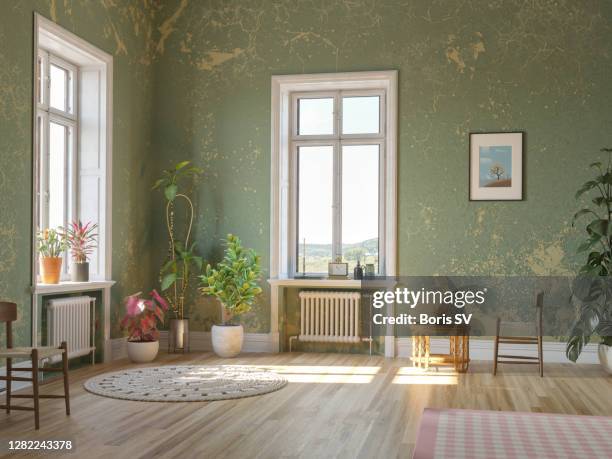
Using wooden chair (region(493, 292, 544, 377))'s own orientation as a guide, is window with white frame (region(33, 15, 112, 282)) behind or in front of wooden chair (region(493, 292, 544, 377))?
in front

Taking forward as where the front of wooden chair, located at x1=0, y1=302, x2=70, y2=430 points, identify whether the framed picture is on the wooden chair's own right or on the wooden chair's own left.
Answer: on the wooden chair's own left

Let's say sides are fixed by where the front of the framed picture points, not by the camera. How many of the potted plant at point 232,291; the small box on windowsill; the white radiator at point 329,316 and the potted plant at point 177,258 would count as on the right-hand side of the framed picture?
4

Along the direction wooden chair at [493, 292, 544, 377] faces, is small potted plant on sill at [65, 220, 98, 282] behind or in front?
in front

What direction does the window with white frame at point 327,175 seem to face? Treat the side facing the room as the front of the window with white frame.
toward the camera

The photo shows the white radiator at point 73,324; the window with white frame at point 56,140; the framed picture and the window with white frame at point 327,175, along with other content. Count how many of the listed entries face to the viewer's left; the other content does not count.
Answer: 0

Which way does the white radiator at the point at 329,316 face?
toward the camera

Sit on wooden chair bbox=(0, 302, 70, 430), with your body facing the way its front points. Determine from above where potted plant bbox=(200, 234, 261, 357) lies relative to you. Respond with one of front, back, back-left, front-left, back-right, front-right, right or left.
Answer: left

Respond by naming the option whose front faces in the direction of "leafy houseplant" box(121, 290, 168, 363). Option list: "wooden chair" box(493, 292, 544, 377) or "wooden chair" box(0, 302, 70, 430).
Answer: "wooden chair" box(493, 292, 544, 377)

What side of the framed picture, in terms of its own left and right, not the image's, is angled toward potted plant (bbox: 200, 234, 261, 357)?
right

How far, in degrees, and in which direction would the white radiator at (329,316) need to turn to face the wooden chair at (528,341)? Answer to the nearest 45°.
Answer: approximately 45° to its left

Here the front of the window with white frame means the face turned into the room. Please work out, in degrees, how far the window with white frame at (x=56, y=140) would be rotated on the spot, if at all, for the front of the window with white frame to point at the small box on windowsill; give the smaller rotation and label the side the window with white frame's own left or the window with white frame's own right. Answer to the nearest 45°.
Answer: approximately 45° to the window with white frame's own left

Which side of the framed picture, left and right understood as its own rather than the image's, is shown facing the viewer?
front

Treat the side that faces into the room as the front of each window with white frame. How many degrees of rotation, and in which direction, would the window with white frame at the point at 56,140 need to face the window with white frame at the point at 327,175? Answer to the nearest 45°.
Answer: approximately 45° to its left

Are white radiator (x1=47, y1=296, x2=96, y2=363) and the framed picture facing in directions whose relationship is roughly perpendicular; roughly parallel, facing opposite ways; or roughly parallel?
roughly perpendicular

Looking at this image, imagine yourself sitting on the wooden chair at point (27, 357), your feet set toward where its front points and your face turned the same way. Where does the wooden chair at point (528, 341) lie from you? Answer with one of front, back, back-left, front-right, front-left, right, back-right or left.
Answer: front-left

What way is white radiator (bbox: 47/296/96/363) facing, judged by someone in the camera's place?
facing the viewer and to the right of the viewer

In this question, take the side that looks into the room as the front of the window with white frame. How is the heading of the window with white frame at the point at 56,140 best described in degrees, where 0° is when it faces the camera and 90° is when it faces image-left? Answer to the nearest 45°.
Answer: approximately 315°
